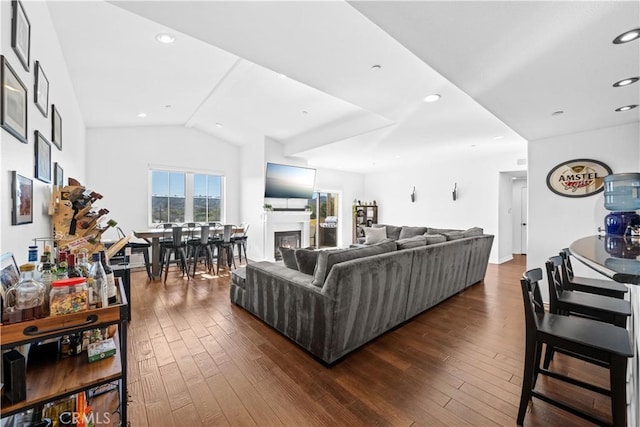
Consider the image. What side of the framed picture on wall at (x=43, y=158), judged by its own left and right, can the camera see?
right

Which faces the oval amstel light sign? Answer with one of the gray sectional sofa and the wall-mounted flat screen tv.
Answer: the wall-mounted flat screen tv

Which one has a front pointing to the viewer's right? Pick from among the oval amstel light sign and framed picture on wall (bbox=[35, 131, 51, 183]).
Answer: the framed picture on wall

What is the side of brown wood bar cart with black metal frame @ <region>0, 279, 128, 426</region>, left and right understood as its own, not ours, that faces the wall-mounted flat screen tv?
left

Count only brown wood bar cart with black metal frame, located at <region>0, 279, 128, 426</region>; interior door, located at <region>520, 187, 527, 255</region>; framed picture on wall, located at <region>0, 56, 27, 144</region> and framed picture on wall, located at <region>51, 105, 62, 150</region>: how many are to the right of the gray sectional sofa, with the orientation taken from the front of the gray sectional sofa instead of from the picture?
1

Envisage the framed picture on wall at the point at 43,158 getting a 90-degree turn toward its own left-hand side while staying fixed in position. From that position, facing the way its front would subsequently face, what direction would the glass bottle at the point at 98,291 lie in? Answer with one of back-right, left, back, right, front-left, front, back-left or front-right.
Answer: back

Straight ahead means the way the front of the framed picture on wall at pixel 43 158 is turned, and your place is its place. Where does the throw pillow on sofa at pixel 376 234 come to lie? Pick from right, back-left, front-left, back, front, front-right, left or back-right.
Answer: front

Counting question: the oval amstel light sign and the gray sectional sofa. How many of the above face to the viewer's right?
0

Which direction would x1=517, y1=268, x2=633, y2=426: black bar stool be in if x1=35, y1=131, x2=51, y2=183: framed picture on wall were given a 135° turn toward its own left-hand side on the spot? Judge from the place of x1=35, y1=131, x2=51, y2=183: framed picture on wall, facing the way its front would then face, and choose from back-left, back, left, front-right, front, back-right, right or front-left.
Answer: back

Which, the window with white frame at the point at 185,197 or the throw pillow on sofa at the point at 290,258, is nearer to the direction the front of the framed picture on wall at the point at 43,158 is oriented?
the throw pillow on sofa

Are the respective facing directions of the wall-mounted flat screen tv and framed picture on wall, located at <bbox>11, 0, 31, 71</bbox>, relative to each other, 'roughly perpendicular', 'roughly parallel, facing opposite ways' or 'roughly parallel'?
roughly perpendicular

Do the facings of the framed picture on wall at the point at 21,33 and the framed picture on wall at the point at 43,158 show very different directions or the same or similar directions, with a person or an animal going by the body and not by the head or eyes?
same or similar directions

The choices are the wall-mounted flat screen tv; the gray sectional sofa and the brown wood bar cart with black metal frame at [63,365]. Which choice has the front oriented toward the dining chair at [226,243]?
the gray sectional sofa

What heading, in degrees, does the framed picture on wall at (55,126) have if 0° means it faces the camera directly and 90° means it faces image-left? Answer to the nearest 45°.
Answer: approximately 270°

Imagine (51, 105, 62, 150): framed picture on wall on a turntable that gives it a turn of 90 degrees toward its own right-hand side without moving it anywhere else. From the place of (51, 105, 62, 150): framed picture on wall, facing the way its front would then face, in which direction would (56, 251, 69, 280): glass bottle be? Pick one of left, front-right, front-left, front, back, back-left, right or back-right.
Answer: front

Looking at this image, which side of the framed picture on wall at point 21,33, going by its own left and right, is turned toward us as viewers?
right

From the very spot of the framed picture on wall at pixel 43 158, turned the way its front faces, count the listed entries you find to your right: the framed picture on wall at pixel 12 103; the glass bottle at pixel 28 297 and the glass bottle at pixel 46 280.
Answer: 3

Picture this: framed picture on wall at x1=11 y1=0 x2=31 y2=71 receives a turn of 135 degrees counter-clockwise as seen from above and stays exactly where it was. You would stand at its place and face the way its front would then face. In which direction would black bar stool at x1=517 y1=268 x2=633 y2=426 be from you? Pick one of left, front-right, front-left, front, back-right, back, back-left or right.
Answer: back

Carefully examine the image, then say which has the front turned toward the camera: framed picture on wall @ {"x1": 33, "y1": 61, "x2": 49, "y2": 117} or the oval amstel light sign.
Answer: the oval amstel light sign

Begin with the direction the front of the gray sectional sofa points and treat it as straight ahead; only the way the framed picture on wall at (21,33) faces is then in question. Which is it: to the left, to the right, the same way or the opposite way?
to the right
